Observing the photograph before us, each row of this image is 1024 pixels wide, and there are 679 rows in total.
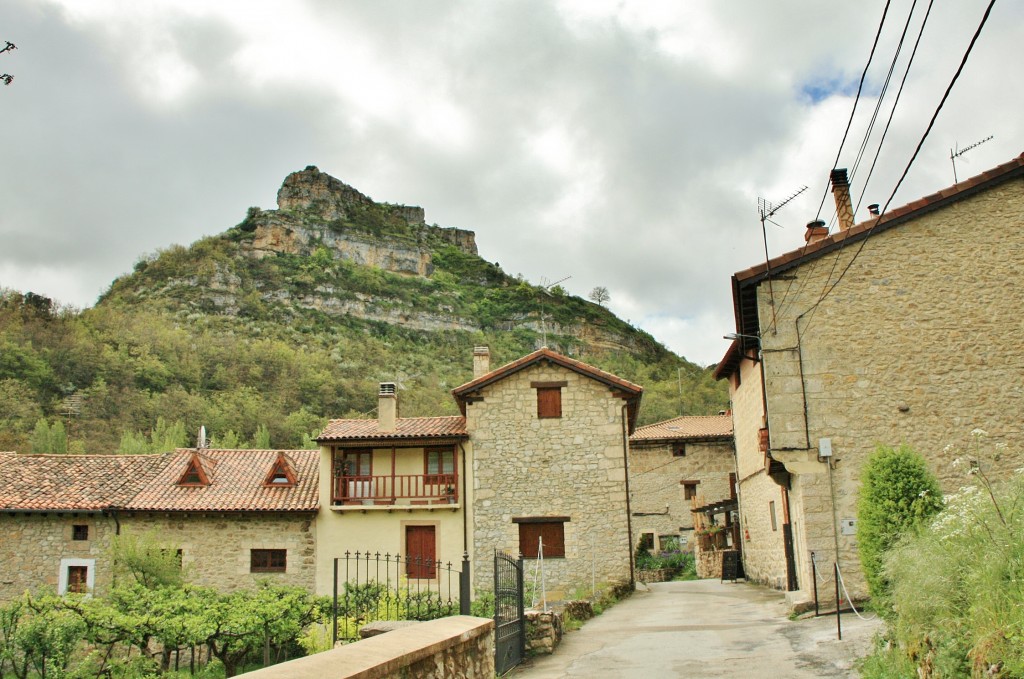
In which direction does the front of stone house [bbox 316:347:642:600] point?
toward the camera

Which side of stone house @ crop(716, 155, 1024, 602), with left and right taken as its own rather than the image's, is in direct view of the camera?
left

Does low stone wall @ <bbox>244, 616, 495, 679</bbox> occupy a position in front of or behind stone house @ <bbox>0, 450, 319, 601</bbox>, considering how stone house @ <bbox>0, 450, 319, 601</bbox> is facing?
in front

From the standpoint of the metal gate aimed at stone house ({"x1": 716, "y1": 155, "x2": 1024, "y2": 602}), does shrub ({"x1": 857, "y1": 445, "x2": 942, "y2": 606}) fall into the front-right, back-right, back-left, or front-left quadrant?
front-right

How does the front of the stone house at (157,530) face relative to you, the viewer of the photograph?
facing the viewer

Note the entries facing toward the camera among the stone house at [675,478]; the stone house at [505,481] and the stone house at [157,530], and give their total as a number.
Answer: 3

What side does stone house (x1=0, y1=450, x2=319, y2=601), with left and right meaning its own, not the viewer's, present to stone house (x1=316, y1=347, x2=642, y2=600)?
left

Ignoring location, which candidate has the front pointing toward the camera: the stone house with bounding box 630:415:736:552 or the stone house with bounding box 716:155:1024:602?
the stone house with bounding box 630:415:736:552

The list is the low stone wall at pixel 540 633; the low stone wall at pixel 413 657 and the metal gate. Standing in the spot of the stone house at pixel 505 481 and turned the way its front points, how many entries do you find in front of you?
3

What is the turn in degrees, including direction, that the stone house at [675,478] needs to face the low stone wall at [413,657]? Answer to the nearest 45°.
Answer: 0° — it already faces it

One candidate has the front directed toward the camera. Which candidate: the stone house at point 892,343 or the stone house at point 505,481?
the stone house at point 505,481

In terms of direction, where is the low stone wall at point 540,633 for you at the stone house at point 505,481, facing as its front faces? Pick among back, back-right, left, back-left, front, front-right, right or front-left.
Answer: front

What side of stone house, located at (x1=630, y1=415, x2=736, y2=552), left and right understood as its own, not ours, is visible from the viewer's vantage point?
front

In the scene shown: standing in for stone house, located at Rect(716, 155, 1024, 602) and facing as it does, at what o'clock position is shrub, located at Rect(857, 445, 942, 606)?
The shrub is roughly at 9 o'clock from the stone house.
